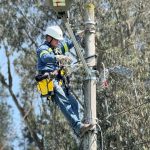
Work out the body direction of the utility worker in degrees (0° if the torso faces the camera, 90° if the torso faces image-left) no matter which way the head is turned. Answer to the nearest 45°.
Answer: approximately 270°
